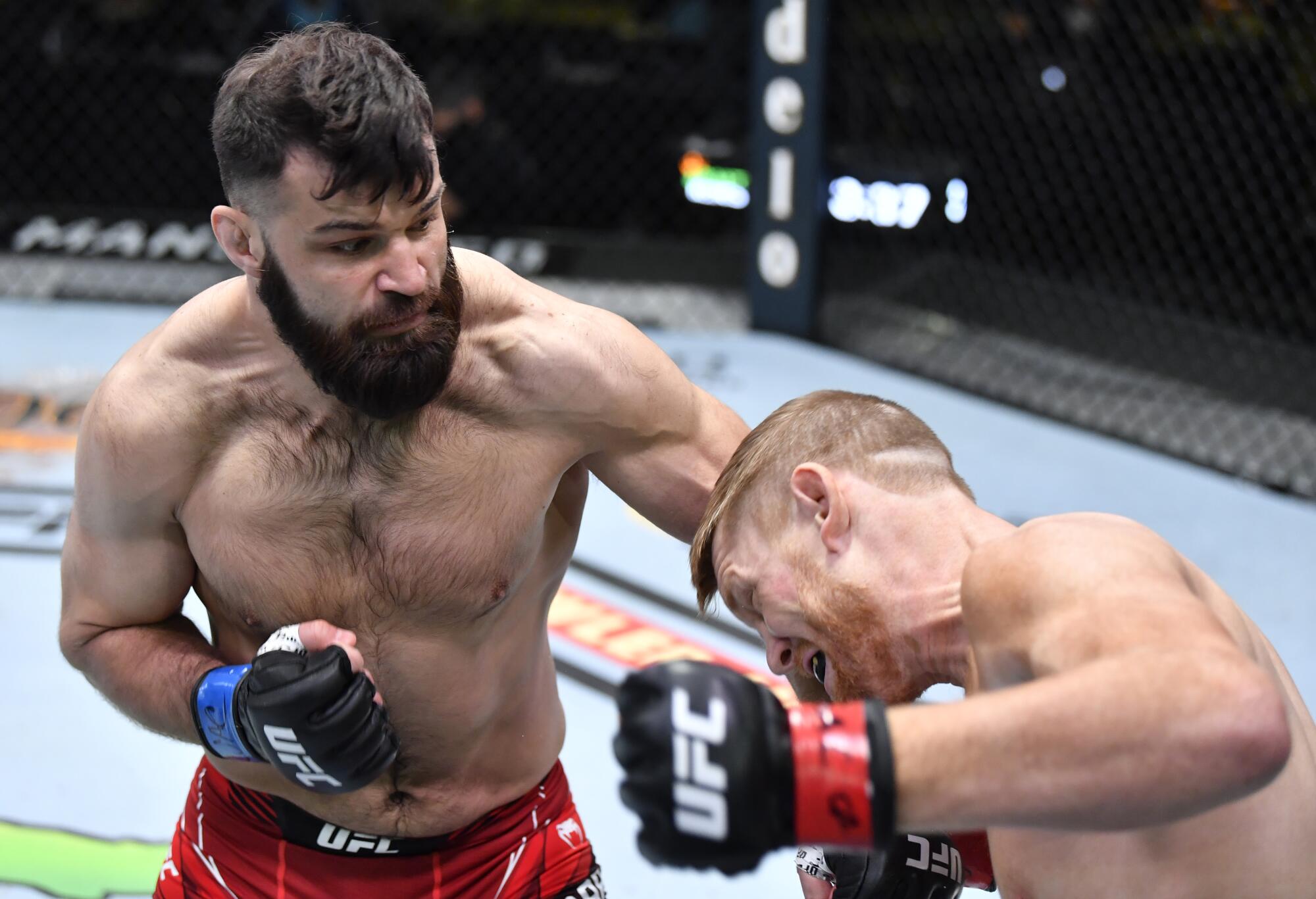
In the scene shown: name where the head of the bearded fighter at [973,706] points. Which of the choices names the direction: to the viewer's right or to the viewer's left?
to the viewer's left

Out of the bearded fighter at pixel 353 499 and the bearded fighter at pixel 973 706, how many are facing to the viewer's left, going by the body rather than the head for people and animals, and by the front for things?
1

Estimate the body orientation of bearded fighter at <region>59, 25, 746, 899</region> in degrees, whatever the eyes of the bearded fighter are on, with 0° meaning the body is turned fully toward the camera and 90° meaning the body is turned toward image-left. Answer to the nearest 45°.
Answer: approximately 0°

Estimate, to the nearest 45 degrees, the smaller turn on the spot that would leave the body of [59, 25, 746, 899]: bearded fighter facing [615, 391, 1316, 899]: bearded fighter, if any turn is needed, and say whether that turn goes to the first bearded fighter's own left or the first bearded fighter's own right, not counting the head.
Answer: approximately 45° to the first bearded fighter's own left

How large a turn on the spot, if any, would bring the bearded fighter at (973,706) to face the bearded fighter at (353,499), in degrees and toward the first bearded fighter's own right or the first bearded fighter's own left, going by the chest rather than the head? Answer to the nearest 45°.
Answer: approximately 45° to the first bearded fighter's own right

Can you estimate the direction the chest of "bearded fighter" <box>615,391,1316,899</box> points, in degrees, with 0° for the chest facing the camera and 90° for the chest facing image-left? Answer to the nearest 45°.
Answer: approximately 90°
